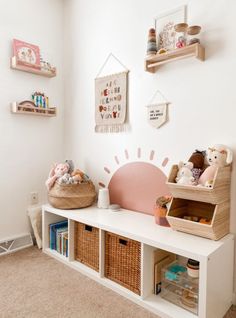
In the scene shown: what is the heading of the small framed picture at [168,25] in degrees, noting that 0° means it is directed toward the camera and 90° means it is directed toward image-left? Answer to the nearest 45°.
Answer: approximately 45°

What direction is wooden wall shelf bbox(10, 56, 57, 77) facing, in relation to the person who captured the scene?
facing the viewer and to the right of the viewer

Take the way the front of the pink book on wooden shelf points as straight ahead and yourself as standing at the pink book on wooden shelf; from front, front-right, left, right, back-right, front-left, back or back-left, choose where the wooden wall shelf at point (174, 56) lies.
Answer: front

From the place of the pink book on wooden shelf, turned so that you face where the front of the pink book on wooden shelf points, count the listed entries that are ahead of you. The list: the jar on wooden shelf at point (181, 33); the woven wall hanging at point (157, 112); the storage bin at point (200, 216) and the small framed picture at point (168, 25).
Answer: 4

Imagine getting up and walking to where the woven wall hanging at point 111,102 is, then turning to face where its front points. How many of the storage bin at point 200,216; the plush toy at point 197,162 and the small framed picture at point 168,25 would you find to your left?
3

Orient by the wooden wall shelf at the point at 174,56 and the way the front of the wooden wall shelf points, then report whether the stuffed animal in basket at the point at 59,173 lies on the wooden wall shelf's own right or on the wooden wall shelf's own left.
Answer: on the wooden wall shelf's own right

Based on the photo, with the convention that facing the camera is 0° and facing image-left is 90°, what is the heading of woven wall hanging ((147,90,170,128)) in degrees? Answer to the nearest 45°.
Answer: approximately 45°

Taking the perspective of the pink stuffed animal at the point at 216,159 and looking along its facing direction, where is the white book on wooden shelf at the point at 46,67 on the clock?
The white book on wooden shelf is roughly at 2 o'clock from the pink stuffed animal.

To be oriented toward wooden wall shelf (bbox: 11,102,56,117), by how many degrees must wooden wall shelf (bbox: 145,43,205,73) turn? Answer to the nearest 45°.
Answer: approximately 45° to its right

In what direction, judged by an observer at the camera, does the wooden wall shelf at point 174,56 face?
facing the viewer and to the left of the viewer

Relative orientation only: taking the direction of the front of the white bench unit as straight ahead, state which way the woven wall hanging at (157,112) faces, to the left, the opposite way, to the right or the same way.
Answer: the same way

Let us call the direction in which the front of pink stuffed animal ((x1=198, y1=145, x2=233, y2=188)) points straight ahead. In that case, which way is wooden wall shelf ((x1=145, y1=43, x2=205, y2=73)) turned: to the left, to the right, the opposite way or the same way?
the same way

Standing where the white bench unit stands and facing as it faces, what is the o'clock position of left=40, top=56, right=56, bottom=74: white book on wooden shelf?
The white book on wooden shelf is roughly at 3 o'clock from the white bench unit.
